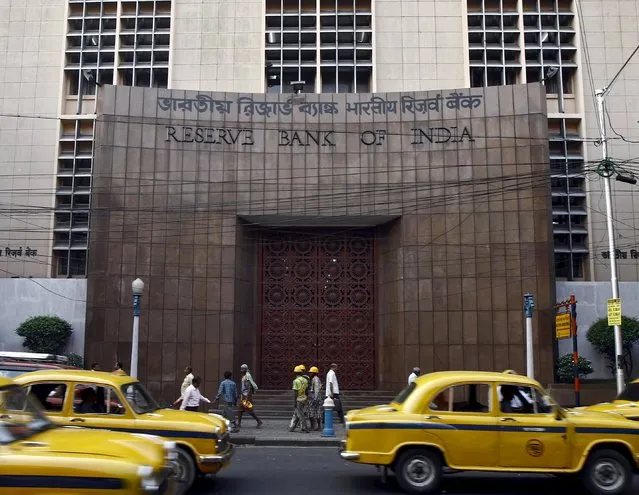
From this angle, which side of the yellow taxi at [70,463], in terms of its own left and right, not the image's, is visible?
right

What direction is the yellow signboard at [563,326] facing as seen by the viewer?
toward the camera

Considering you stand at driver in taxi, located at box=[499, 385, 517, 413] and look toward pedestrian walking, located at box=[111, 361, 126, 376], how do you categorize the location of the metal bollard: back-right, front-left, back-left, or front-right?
front-right

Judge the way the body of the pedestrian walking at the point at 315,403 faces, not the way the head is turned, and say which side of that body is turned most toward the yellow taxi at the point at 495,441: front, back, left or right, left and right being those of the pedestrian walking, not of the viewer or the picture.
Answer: left

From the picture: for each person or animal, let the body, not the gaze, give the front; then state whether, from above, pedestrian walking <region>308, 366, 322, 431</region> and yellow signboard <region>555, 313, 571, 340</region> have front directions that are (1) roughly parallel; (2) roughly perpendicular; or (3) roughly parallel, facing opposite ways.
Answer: roughly perpendicular

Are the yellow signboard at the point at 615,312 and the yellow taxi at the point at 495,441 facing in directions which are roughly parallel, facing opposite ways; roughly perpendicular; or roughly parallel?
roughly perpendicular

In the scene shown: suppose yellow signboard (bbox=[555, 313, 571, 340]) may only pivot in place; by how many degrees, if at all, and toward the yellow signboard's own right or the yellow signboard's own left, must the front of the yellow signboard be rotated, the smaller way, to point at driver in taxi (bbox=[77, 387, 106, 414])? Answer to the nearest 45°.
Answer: approximately 45° to the yellow signboard's own right

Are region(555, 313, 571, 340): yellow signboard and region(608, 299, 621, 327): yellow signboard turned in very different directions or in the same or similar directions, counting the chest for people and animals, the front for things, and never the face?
same or similar directions

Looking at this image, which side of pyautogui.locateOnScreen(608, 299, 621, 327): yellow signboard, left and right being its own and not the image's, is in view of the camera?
front

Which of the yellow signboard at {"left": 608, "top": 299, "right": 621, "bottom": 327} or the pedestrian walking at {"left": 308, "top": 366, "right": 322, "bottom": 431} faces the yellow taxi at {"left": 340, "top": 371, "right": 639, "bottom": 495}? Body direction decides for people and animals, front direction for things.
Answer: the yellow signboard

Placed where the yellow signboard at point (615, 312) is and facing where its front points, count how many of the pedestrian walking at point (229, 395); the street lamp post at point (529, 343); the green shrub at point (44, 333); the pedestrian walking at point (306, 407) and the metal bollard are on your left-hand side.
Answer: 0

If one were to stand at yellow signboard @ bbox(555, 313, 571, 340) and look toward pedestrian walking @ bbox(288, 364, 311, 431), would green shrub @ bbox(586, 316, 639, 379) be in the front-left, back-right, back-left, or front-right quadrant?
back-right

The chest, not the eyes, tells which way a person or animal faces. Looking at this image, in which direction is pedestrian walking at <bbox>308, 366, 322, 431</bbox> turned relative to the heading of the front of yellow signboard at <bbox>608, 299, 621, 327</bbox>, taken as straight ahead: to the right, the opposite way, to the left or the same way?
to the right
